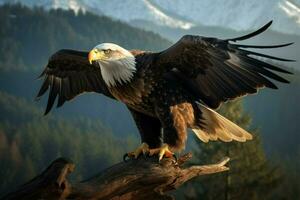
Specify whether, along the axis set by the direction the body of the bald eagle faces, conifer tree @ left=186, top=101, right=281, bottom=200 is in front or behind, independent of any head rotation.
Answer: behind

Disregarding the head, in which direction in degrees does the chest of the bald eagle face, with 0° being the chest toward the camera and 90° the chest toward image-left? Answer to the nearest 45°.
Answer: approximately 45°
